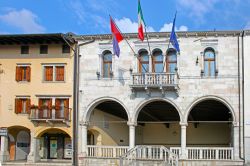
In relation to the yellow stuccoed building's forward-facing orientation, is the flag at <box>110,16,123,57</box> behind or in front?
in front

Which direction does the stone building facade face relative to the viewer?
toward the camera

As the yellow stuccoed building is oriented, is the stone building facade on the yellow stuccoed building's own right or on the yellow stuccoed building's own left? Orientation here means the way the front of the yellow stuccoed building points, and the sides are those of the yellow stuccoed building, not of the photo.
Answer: on the yellow stuccoed building's own left

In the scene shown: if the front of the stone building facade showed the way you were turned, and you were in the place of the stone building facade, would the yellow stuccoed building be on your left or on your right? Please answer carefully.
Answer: on your right

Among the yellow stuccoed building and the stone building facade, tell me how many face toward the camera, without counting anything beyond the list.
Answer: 2

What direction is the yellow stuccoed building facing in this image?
toward the camera
